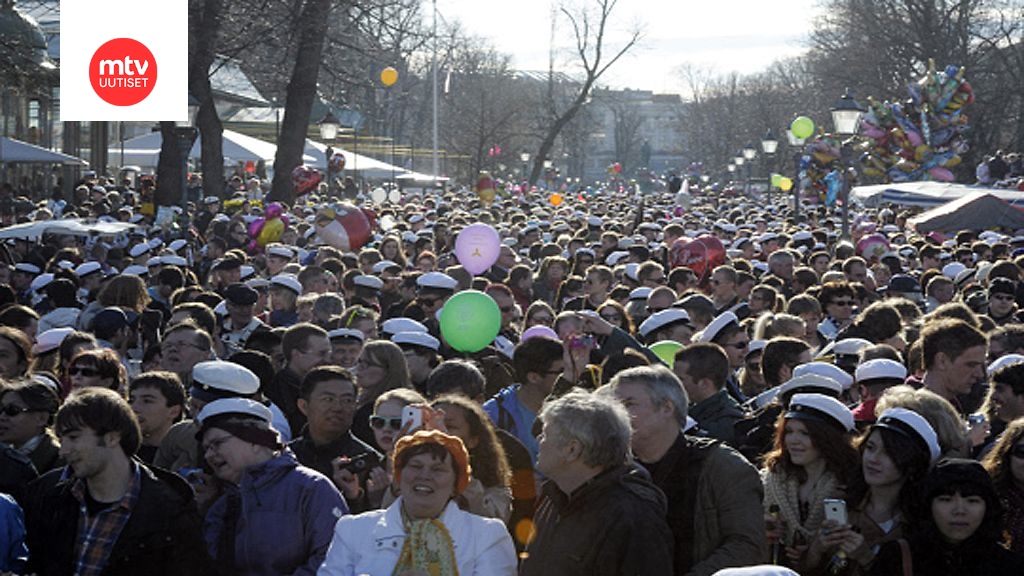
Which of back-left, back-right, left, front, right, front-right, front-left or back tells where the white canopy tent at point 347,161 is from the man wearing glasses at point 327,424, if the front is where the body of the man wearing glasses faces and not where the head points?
back-left

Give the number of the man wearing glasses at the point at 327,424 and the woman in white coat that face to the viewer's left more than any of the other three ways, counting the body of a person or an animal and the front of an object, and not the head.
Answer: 0

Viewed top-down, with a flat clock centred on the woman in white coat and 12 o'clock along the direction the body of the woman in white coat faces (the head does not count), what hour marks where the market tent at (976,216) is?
The market tent is roughly at 7 o'clock from the woman in white coat.

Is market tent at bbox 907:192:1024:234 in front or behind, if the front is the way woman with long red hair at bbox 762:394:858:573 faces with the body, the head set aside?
behind

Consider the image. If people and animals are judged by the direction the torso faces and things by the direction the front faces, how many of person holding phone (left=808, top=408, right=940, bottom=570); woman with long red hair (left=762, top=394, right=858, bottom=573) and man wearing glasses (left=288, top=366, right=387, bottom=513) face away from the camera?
0

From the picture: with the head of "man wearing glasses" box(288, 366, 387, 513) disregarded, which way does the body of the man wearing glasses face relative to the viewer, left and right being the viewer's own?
facing the viewer and to the right of the viewer

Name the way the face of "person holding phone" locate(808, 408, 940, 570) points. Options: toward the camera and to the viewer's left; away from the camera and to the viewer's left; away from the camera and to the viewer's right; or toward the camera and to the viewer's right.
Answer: toward the camera and to the viewer's left

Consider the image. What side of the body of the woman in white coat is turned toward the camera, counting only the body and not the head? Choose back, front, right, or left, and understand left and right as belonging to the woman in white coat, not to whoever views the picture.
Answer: front

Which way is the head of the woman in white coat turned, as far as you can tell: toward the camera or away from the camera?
toward the camera

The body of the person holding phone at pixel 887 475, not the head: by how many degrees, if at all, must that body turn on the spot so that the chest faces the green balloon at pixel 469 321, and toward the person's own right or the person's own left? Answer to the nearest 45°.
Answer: approximately 90° to the person's own right

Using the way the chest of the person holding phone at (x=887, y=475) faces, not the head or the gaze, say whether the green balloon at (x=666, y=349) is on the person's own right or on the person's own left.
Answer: on the person's own right

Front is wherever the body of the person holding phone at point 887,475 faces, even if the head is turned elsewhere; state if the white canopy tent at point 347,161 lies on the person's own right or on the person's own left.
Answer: on the person's own right

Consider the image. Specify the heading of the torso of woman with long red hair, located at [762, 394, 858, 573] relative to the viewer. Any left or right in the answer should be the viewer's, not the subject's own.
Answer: facing the viewer and to the left of the viewer

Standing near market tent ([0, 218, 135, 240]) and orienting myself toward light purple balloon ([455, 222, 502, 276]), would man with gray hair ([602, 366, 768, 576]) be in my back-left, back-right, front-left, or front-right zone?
front-right

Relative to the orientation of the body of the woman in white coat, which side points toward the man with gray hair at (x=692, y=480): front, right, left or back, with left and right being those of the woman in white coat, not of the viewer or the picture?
left

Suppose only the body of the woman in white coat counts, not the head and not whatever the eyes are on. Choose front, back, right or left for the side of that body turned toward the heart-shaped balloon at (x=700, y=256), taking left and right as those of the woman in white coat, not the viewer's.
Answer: back

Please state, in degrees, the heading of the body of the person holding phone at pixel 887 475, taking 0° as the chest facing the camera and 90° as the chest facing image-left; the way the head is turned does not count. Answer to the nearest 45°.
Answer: approximately 45°

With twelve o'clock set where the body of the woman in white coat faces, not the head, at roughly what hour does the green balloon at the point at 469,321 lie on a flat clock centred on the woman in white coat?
The green balloon is roughly at 6 o'clock from the woman in white coat.
